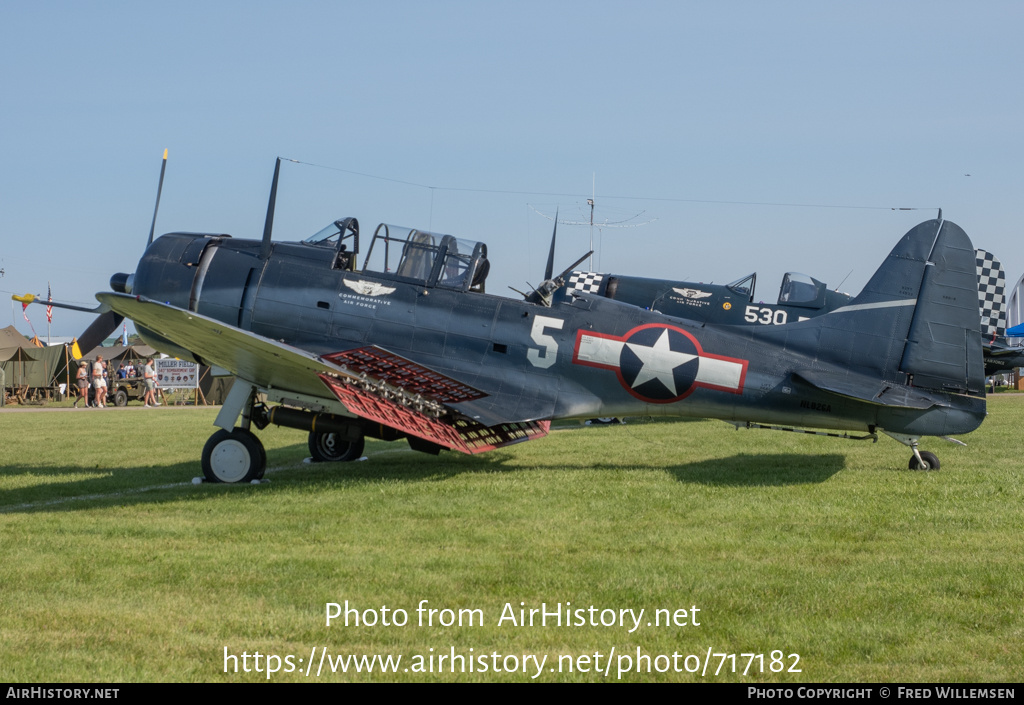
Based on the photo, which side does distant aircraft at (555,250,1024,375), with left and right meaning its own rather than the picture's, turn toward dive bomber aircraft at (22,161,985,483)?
left

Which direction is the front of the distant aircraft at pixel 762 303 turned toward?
to the viewer's left

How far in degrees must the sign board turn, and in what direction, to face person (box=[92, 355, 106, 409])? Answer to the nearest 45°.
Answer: approximately 90° to its right

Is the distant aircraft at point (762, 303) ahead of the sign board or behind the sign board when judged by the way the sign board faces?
ahead

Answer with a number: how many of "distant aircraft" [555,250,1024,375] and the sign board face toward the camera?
1

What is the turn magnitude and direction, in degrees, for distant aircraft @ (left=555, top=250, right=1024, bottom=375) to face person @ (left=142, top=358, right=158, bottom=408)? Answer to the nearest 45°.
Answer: approximately 45° to its right

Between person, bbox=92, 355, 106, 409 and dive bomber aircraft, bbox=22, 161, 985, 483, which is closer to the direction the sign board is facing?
the dive bomber aircraft

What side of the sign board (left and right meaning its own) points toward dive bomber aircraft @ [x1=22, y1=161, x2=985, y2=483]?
front

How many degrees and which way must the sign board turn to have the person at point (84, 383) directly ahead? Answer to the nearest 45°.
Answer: approximately 135° to its right

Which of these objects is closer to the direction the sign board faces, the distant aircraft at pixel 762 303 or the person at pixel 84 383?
the distant aircraft
